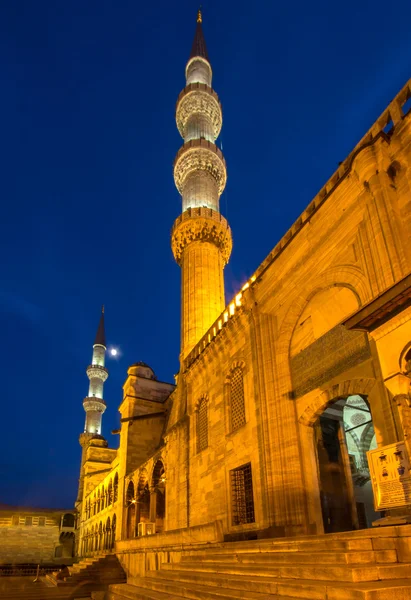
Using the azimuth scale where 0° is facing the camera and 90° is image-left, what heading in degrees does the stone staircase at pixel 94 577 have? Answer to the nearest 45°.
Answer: approximately 45°

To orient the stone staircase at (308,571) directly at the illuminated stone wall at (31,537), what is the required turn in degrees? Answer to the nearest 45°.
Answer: approximately 90° to its right

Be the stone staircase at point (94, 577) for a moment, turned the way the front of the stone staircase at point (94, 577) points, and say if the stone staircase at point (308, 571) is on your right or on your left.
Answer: on your left

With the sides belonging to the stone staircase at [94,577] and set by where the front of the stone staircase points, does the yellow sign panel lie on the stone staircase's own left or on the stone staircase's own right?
on the stone staircase's own left

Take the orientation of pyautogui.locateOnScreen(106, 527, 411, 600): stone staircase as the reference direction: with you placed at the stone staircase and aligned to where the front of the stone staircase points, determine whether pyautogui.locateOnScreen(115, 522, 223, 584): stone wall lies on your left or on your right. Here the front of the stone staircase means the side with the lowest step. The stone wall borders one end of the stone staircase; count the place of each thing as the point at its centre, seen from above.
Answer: on your right

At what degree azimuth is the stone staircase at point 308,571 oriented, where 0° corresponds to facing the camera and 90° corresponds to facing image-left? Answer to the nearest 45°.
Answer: approximately 45°

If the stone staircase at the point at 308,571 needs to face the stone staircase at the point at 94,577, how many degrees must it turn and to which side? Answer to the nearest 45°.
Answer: approximately 90° to its right
